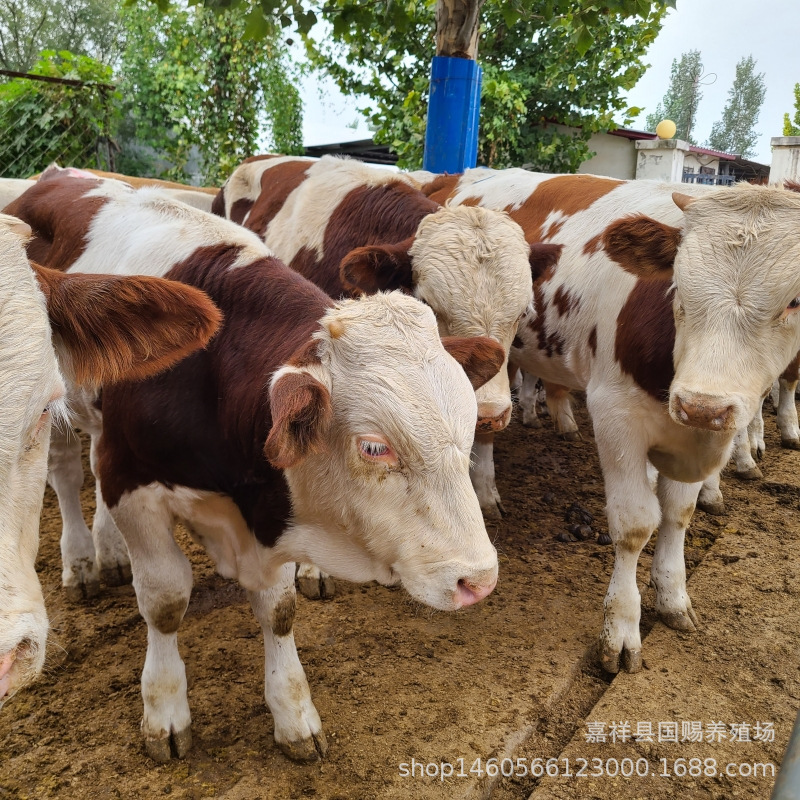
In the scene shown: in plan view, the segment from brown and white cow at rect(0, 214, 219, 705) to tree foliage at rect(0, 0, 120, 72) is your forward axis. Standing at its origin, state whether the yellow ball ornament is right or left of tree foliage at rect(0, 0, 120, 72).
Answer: right

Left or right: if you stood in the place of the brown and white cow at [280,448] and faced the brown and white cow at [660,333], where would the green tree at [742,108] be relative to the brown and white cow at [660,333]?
left

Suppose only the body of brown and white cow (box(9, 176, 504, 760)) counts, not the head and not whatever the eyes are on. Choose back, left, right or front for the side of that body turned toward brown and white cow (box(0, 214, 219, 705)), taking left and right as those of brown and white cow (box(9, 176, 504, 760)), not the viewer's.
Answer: right

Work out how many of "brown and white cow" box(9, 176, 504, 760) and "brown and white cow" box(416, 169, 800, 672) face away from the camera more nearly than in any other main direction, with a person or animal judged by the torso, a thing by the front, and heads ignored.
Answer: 0

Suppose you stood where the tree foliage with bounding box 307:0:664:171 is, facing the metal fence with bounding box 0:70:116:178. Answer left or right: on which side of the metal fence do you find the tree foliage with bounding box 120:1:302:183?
right

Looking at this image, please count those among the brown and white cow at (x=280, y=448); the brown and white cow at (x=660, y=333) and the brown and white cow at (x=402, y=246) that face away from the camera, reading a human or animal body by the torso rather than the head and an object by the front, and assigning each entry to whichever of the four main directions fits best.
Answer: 0

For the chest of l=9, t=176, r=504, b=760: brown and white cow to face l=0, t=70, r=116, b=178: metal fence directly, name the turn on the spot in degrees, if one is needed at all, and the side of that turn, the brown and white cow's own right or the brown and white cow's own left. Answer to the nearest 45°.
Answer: approximately 135° to the brown and white cow's own left

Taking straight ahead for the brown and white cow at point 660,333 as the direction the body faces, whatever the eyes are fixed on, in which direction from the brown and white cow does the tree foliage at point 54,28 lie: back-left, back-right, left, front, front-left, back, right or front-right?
back

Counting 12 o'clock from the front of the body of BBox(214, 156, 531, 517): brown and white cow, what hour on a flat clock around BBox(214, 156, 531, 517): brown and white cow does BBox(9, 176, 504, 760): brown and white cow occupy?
BBox(9, 176, 504, 760): brown and white cow is roughly at 2 o'clock from BBox(214, 156, 531, 517): brown and white cow.

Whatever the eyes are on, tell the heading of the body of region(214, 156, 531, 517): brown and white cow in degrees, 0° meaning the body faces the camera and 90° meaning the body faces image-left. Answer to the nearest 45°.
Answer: approximately 315°

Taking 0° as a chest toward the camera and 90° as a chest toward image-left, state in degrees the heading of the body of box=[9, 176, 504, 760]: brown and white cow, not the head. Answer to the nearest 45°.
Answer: approximately 315°

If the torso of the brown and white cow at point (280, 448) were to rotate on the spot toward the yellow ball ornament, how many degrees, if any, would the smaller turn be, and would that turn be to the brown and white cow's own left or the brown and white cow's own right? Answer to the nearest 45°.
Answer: approximately 90° to the brown and white cow's own left
